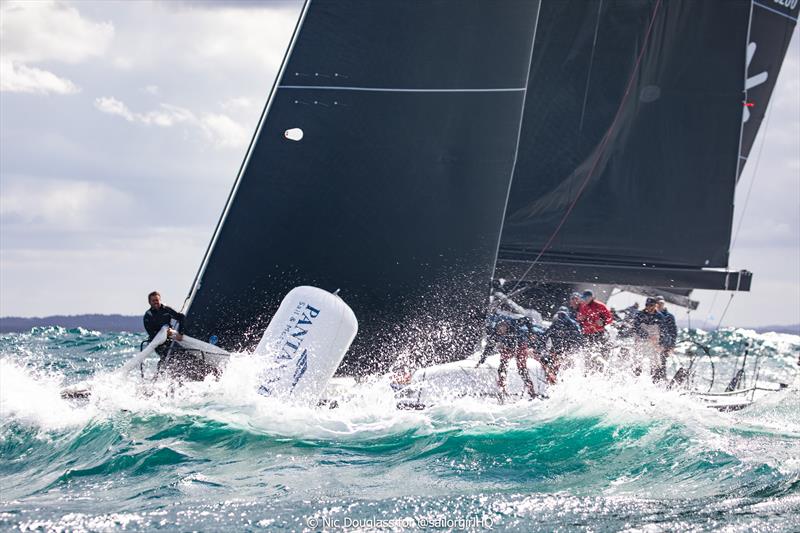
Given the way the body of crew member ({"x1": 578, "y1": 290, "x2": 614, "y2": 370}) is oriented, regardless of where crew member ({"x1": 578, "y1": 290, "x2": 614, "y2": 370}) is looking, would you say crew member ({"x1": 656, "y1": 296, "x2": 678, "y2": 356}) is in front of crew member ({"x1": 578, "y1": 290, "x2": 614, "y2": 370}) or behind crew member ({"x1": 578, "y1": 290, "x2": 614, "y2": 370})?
behind

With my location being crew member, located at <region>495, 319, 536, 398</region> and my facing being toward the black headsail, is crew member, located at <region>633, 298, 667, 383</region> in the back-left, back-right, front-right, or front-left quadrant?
back-right

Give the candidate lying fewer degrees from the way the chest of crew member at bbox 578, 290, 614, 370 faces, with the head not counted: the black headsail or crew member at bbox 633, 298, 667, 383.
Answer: the black headsail

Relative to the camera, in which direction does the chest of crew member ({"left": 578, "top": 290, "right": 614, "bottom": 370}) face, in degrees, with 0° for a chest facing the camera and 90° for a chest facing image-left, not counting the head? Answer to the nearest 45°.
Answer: approximately 45°

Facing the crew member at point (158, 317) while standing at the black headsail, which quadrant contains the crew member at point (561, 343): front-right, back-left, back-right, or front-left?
back-left
